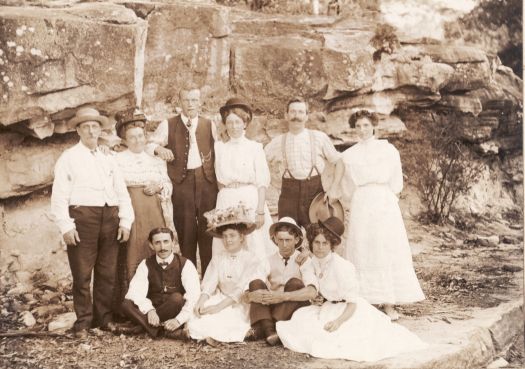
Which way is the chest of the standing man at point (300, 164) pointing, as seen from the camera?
toward the camera

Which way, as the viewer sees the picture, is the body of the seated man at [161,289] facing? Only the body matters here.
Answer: toward the camera

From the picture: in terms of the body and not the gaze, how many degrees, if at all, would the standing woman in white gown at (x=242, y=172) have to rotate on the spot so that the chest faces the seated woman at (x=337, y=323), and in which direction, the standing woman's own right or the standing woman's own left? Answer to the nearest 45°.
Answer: approximately 45° to the standing woman's own left

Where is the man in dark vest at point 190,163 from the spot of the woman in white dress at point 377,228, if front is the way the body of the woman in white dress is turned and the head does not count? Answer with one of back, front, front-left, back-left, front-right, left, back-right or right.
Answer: right

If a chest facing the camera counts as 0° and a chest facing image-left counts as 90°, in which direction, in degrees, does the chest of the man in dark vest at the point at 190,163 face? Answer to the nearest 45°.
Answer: approximately 0°
